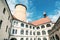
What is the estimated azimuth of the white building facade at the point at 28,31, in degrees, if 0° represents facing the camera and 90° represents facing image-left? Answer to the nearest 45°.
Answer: approximately 0°
